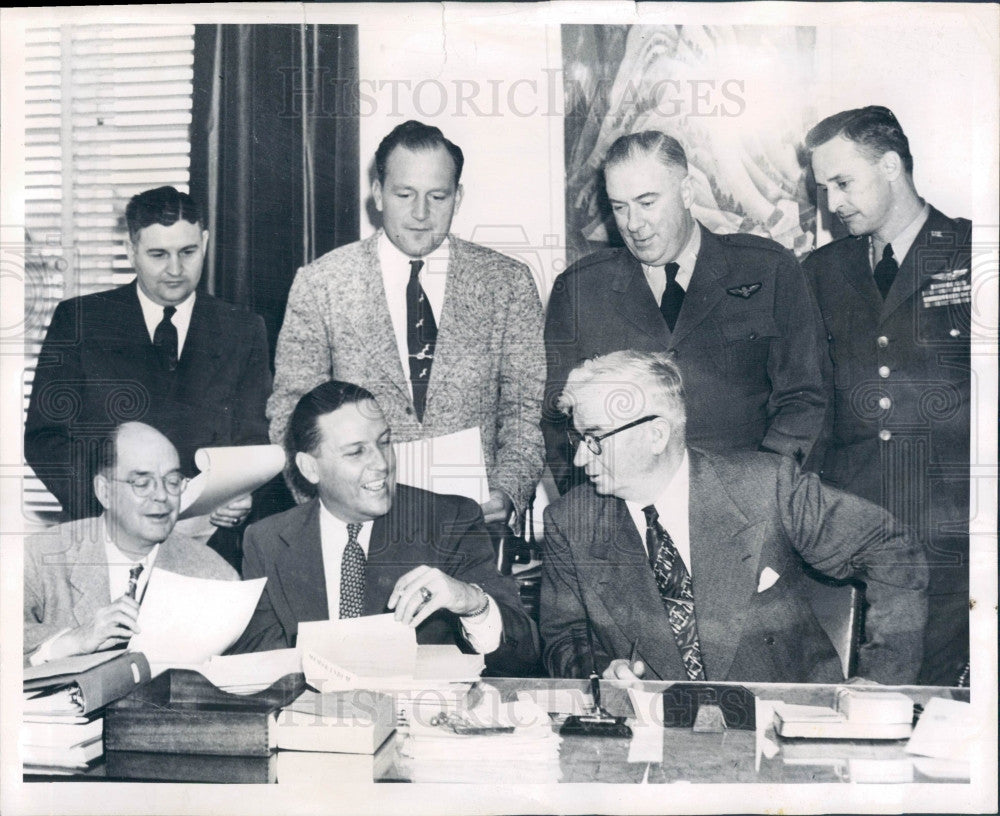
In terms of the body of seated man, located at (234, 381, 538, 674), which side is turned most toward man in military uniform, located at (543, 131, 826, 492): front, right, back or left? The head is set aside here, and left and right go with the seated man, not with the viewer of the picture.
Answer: left

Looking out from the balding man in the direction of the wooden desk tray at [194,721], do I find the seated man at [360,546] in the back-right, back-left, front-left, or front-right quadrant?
front-left

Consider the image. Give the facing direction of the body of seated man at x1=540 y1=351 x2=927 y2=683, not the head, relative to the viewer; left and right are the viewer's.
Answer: facing the viewer and to the left of the viewer

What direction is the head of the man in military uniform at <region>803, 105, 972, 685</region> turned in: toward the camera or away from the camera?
toward the camera

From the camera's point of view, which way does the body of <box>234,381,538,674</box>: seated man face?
toward the camera

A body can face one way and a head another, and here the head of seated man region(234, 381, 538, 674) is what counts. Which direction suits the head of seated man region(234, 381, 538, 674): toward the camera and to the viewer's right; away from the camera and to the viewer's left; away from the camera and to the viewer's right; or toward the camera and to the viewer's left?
toward the camera and to the viewer's right

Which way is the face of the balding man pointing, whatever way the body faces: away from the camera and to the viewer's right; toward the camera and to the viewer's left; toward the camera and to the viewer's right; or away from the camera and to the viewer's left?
toward the camera and to the viewer's right

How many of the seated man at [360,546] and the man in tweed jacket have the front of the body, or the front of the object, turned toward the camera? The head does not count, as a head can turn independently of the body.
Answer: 2

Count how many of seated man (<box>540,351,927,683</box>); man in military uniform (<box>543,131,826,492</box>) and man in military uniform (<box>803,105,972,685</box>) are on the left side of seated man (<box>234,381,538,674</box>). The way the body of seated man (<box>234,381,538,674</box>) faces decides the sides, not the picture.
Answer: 3

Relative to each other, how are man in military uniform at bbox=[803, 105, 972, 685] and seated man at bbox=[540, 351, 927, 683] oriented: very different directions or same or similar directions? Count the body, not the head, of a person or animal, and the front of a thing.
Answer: same or similar directions
